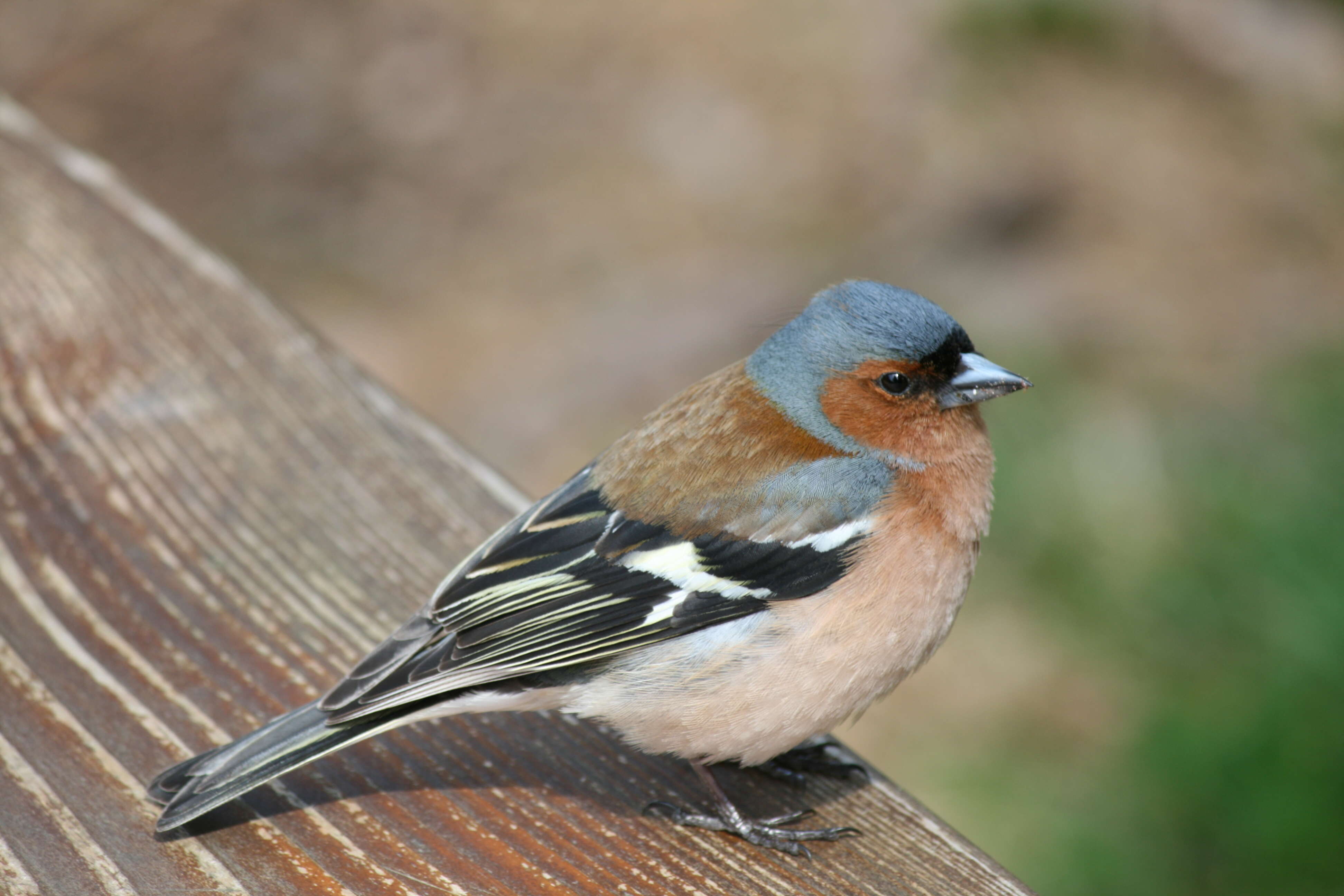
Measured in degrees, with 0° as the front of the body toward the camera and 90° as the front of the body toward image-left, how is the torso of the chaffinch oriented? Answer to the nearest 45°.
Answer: approximately 270°
